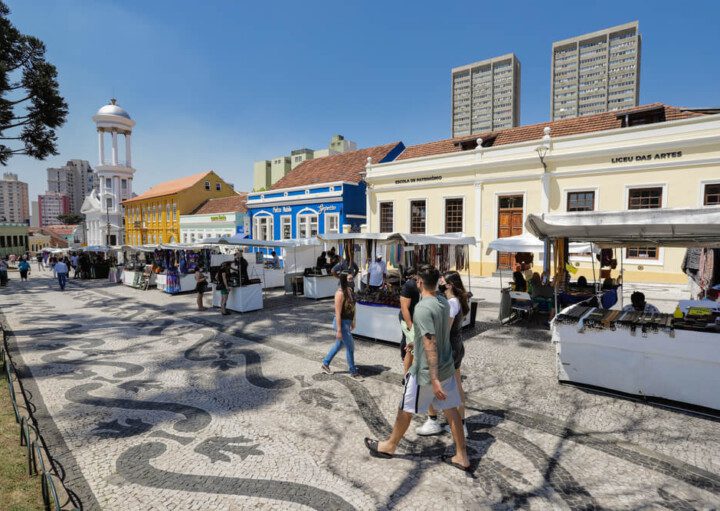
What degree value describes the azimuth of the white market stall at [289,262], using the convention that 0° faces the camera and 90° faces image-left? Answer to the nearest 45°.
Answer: approximately 45°

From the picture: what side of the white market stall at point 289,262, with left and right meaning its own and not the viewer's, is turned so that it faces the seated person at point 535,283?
left

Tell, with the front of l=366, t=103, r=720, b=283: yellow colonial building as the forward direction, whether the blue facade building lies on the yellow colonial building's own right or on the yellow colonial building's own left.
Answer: on the yellow colonial building's own right

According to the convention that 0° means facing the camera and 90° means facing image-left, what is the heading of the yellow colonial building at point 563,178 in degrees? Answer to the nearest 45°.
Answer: approximately 45°

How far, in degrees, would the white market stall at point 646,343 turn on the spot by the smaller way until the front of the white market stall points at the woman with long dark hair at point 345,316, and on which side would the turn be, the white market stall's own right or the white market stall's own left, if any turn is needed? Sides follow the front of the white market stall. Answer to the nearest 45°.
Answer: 0° — it already faces them

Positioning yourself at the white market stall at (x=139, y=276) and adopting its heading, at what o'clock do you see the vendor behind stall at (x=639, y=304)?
The vendor behind stall is roughly at 10 o'clock from the white market stall.
